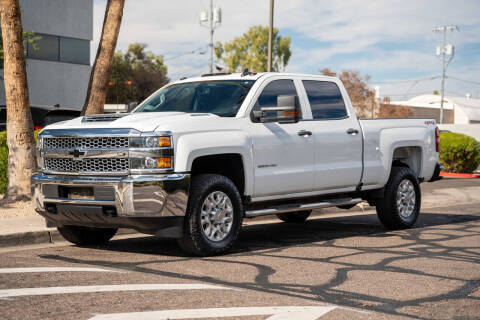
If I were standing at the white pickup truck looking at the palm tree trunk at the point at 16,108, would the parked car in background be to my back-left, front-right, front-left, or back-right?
front-right

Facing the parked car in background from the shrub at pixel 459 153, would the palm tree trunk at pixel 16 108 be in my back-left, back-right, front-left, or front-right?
front-left

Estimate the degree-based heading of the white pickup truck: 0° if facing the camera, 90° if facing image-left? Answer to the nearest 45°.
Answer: approximately 45°

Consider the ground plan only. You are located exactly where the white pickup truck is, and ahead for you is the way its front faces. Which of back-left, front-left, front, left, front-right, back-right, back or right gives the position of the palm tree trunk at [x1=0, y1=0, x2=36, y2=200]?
right

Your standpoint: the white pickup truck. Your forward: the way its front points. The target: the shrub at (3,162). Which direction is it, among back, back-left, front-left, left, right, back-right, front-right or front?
right

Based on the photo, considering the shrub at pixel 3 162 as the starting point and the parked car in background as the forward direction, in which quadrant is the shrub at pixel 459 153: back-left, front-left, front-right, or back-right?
front-right

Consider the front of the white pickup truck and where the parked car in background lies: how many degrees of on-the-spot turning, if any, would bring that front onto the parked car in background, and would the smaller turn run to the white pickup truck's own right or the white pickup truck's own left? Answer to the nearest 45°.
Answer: approximately 90° to the white pickup truck's own right

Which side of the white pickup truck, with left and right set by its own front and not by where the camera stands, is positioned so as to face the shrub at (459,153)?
back

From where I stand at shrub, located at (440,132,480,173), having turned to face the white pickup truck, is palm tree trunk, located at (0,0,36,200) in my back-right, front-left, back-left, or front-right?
front-right
